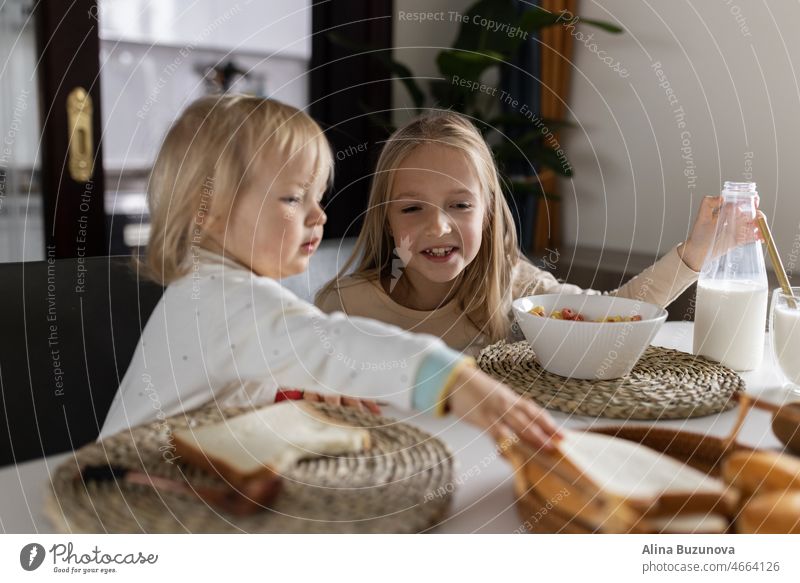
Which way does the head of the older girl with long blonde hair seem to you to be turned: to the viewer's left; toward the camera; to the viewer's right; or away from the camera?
toward the camera

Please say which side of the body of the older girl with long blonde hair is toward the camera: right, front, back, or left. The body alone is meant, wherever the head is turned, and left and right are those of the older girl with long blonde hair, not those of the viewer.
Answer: front

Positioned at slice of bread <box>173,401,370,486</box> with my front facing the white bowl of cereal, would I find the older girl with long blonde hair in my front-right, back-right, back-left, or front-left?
front-left

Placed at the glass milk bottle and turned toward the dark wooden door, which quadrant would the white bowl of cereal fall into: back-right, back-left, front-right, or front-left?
front-left

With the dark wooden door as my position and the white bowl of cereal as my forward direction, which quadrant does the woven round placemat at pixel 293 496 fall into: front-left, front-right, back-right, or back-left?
front-right
